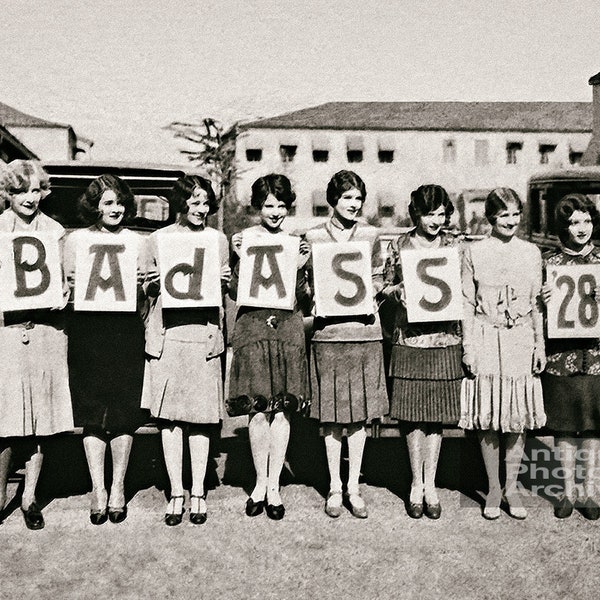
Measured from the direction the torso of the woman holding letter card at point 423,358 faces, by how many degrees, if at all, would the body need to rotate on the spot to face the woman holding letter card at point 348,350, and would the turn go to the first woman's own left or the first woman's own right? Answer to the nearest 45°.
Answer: approximately 90° to the first woman's own right

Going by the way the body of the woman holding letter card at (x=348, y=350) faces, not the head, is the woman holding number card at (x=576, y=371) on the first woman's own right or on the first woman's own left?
on the first woman's own left

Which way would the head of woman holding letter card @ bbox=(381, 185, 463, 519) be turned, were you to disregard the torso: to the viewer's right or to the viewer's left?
to the viewer's right

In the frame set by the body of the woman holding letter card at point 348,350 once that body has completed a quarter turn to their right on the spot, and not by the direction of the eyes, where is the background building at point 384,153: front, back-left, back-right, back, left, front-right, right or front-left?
right

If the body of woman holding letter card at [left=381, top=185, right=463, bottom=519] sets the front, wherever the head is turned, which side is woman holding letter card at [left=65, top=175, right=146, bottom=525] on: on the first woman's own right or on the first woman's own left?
on the first woman's own right

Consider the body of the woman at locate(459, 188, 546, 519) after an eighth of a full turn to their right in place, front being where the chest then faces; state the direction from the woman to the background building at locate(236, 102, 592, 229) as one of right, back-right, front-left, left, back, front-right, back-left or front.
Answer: back-right

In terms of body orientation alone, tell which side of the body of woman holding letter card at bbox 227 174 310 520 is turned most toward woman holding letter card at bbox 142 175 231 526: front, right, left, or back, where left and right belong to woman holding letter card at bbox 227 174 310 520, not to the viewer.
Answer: right
